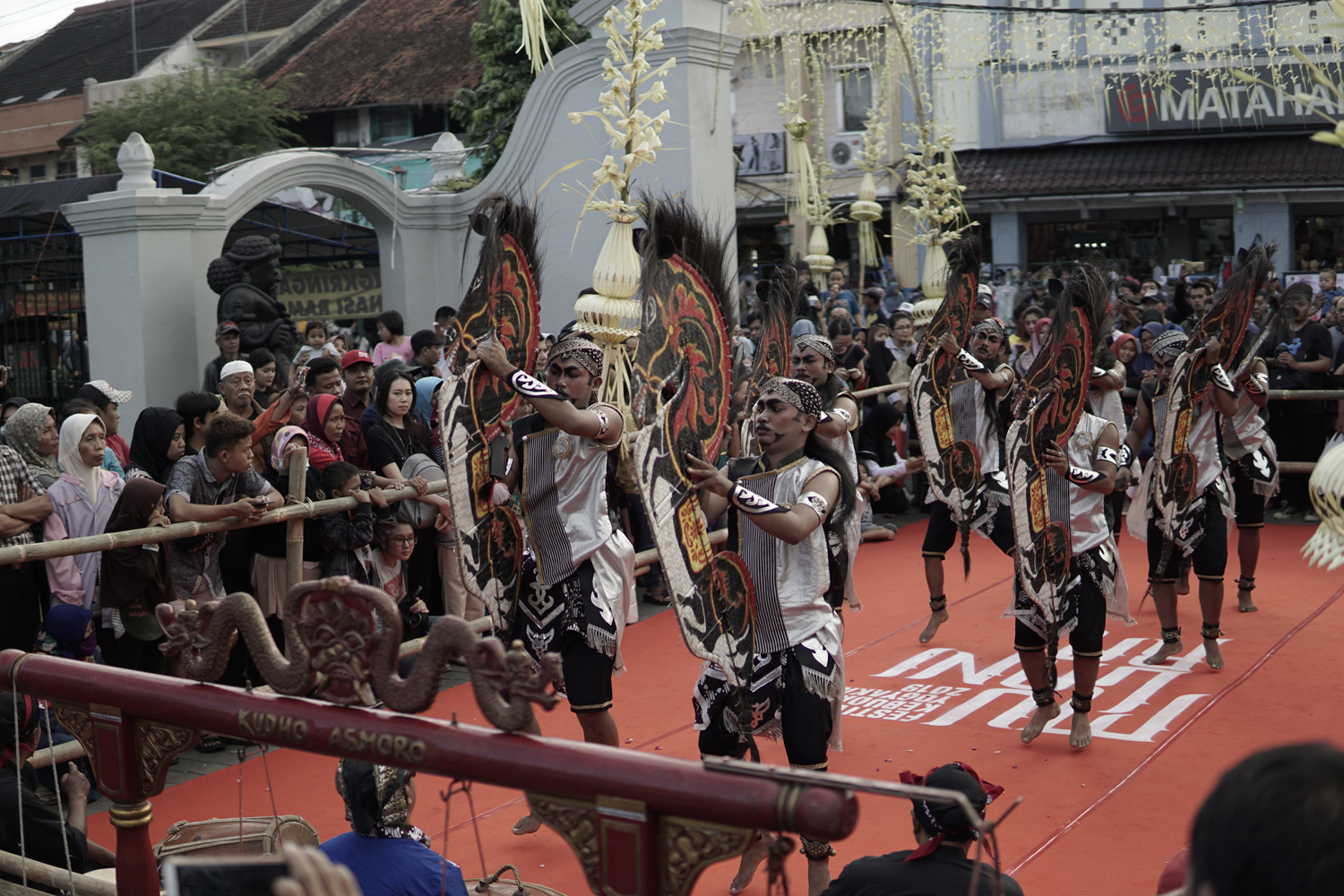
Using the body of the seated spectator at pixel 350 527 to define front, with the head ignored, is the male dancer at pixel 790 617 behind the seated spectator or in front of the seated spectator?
in front

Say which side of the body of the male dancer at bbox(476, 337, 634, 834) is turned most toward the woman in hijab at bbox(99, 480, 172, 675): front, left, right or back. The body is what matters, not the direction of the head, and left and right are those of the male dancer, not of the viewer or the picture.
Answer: right

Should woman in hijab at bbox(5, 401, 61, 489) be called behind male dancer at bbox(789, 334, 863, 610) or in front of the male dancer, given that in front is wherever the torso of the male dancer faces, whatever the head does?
in front

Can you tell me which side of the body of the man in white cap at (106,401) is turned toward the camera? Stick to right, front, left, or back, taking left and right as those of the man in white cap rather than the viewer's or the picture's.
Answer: right

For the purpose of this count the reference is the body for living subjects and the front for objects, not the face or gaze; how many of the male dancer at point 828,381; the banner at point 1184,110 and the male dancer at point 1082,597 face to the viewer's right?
0

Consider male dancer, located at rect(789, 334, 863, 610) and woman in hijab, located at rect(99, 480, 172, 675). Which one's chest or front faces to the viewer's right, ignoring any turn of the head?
the woman in hijab

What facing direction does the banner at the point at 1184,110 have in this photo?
toward the camera

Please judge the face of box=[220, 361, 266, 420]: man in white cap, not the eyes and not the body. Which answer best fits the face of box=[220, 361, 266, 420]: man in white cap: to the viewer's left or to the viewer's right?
to the viewer's right

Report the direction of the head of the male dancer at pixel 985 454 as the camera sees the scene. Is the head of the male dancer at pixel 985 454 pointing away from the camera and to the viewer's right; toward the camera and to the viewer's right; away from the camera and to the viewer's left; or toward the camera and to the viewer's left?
toward the camera and to the viewer's left

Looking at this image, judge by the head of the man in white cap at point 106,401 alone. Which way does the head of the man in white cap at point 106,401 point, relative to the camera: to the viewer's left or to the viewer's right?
to the viewer's right

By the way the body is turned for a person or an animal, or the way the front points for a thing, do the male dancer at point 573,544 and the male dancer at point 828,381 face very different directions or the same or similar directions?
same or similar directions

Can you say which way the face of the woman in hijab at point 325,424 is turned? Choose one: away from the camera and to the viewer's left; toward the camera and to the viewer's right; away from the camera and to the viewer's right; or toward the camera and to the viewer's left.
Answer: toward the camera and to the viewer's right

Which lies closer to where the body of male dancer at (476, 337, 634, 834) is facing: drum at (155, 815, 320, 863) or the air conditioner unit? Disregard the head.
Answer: the drum

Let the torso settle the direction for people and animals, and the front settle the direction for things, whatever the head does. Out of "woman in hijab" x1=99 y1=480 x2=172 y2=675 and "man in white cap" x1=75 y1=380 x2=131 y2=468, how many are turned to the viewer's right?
2

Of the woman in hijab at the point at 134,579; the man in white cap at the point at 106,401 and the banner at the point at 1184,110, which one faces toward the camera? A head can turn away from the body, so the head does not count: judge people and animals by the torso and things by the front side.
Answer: the banner

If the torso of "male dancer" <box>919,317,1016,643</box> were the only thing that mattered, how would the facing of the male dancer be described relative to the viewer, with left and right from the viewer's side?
facing the viewer and to the left of the viewer

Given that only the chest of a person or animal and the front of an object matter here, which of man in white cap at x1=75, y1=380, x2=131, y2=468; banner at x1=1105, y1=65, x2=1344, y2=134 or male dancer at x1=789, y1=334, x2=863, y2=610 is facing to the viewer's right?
the man in white cap
